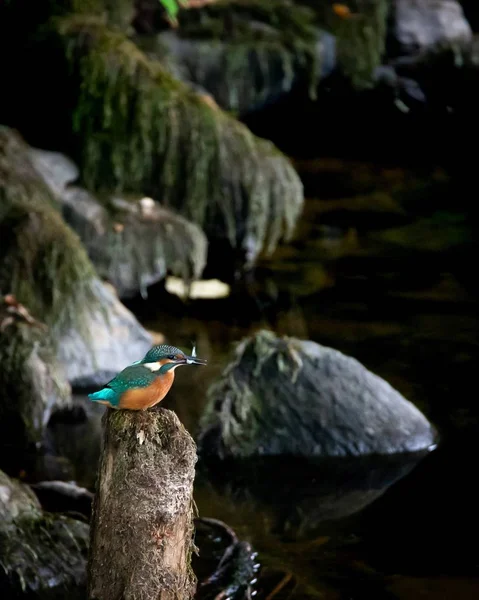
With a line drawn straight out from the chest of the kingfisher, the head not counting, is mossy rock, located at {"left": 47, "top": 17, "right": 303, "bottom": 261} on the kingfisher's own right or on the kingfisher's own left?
on the kingfisher's own left

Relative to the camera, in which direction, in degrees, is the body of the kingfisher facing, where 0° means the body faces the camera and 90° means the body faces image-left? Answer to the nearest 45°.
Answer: approximately 270°

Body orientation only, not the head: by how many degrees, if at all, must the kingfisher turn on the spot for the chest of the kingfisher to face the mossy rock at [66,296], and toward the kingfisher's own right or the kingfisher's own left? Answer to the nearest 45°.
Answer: approximately 90° to the kingfisher's own left

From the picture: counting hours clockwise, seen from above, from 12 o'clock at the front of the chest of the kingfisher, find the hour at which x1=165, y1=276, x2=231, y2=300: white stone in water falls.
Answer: The white stone in water is roughly at 9 o'clock from the kingfisher.
